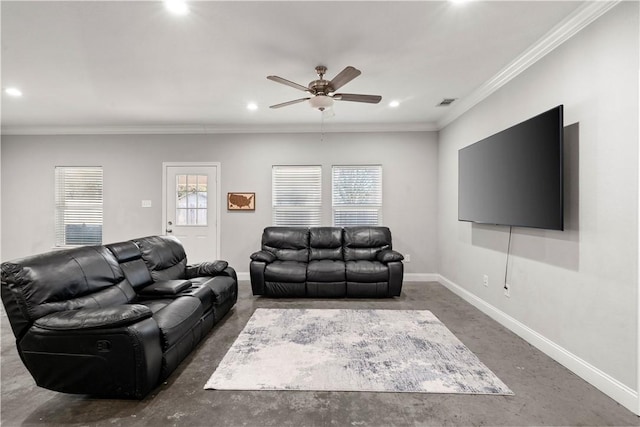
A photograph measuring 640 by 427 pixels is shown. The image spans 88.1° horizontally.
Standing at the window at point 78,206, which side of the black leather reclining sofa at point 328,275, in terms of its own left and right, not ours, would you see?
right

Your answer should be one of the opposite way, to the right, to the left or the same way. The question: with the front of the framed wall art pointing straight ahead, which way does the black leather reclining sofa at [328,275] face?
the same way

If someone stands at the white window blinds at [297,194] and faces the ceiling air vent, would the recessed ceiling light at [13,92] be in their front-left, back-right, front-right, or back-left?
back-right

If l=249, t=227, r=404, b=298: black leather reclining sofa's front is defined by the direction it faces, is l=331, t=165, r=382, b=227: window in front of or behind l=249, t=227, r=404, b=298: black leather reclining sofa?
behind

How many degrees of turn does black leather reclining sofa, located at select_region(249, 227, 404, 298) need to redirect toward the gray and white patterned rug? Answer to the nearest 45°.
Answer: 0° — it already faces it

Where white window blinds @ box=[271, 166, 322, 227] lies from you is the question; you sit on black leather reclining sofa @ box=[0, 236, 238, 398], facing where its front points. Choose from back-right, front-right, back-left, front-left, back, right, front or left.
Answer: left

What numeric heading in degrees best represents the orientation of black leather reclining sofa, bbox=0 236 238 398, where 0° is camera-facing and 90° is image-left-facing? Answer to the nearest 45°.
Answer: approximately 315°

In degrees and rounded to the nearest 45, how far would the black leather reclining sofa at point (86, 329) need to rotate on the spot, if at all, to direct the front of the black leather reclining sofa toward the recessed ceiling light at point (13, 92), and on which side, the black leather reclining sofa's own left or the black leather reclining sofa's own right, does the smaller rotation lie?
approximately 135° to the black leather reclining sofa's own left

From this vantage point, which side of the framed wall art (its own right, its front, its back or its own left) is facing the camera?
front

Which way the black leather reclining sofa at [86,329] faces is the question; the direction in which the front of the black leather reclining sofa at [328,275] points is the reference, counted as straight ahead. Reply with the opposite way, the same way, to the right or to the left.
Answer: to the left

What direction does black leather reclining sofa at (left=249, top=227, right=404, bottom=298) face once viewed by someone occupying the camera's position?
facing the viewer

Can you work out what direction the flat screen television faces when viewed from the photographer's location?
facing the viewer and to the left of the viewer

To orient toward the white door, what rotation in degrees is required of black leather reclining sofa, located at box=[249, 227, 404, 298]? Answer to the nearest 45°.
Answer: approximately 135° to its right

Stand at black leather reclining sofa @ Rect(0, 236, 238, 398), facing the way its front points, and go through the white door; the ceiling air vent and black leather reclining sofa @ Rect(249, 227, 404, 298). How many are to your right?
0

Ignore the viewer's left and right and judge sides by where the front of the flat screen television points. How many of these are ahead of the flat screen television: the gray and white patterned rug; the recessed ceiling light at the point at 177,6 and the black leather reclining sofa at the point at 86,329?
3

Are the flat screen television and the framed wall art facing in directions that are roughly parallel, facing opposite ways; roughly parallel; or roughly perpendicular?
roughly perpendicular

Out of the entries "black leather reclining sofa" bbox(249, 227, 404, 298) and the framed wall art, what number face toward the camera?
2
